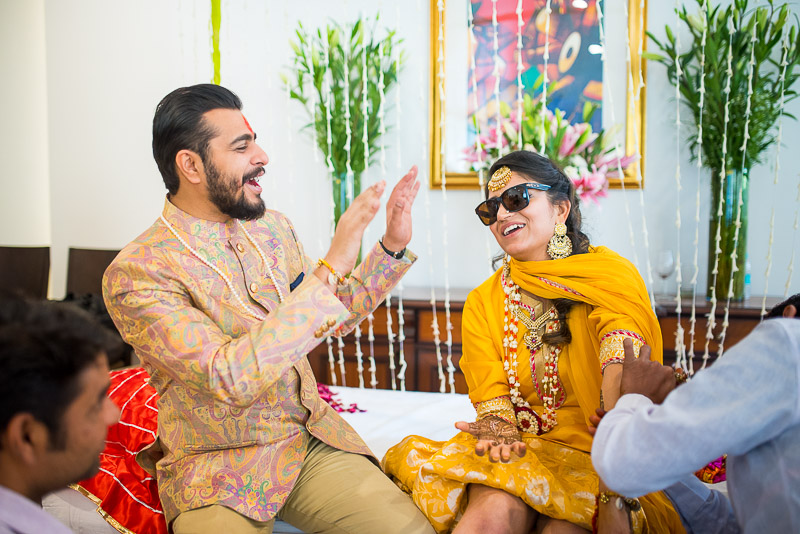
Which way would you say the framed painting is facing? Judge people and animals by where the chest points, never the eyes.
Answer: toward the camera

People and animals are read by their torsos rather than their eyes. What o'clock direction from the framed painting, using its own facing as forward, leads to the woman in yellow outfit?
The woman in yellow outfit is roughly at 12 o'clock from the framed painting.

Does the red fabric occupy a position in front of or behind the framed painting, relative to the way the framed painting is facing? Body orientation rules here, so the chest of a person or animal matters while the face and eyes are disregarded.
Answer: in front

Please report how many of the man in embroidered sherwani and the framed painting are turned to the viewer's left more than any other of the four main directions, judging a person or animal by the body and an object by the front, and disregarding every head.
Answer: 0

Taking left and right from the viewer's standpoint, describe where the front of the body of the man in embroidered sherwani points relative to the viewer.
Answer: facing the viewer and to the right of the viewer

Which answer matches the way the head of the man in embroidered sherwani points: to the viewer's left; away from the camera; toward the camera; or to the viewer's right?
to the viewer's right

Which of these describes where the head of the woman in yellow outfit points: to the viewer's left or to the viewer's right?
to the viewer's left

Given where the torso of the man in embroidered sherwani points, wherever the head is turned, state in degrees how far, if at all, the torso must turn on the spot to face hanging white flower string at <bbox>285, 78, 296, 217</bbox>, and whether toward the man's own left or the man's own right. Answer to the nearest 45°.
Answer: approximately 135° to the man's own left

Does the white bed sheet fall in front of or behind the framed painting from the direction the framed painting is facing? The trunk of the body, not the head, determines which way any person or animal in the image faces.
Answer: in front
